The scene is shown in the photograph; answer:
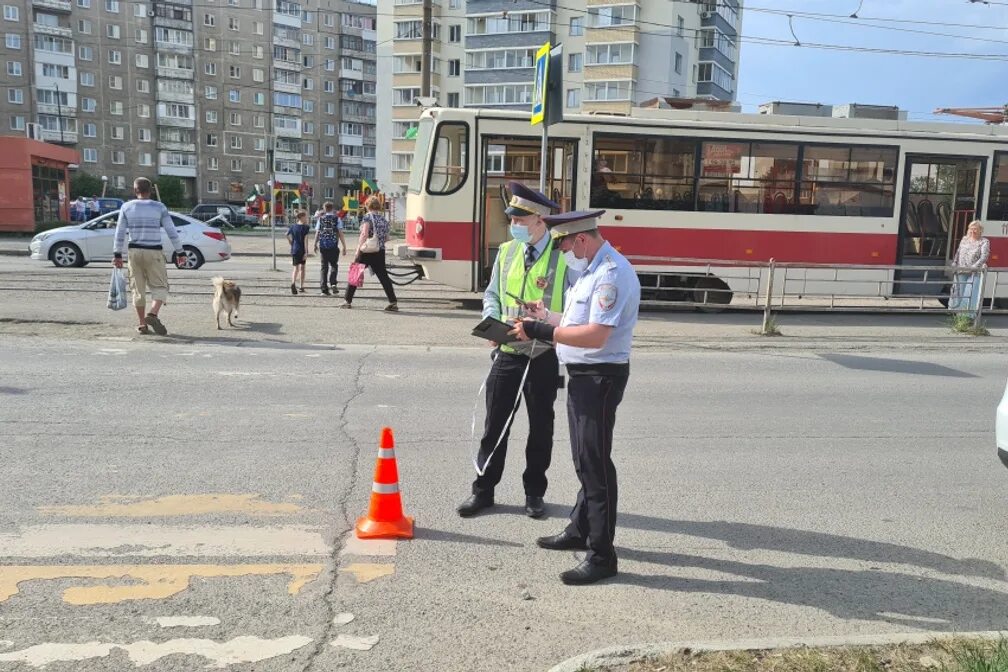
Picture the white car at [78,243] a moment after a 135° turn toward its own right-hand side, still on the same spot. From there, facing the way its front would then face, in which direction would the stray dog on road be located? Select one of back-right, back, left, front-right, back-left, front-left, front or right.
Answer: back-right

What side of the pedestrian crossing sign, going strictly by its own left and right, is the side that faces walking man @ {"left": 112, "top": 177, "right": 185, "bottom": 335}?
front

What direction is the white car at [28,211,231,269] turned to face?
to the viewer's left

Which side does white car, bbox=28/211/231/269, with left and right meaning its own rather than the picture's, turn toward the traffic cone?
left

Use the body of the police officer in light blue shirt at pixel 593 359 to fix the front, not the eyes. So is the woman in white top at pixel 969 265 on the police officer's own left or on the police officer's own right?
on the police officer's own right

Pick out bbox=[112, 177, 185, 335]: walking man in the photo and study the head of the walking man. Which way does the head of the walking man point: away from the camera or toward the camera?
away from the camera

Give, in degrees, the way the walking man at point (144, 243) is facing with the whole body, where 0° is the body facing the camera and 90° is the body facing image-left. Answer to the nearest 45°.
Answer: approximately 180°

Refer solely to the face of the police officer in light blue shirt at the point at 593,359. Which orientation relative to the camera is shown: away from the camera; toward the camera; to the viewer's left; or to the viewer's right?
to the viewer's left

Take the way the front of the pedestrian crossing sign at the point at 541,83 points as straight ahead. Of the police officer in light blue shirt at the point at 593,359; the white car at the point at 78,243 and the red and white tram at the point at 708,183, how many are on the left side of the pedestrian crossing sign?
1

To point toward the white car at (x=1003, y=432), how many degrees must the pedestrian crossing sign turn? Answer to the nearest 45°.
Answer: approximately 135° to its left

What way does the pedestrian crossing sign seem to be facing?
to the viewer's left

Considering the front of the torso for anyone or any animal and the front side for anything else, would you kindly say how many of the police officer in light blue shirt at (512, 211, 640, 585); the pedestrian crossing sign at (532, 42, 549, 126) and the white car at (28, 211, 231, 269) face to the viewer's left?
3

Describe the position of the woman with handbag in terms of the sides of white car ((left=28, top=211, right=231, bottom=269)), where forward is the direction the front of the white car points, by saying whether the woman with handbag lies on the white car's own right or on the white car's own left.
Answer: on the white car's own left

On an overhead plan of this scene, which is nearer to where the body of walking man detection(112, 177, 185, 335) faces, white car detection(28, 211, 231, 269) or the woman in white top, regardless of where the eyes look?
the white car

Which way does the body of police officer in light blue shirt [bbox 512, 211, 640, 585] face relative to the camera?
to the viewer's left

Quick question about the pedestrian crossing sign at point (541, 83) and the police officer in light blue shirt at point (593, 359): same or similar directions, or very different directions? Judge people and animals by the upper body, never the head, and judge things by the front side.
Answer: same or similar directions
